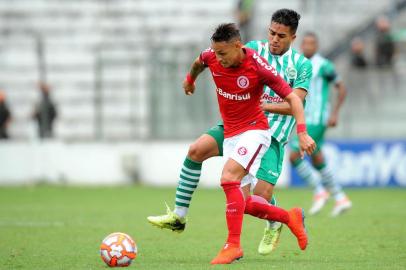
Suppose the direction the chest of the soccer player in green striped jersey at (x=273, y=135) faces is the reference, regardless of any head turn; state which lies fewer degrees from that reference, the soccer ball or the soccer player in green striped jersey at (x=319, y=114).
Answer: the soccer ball

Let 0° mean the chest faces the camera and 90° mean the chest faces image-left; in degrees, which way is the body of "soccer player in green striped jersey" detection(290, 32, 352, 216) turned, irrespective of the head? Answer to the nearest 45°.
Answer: approximately 45°

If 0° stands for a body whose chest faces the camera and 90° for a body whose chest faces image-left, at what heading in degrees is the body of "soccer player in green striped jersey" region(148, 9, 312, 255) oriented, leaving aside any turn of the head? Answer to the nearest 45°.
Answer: approximately 45°

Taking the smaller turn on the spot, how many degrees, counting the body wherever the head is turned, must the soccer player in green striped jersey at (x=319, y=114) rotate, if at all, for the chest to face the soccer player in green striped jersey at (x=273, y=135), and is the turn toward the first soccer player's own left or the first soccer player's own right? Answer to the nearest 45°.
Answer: approximately 45° to the first soccer player's own left
